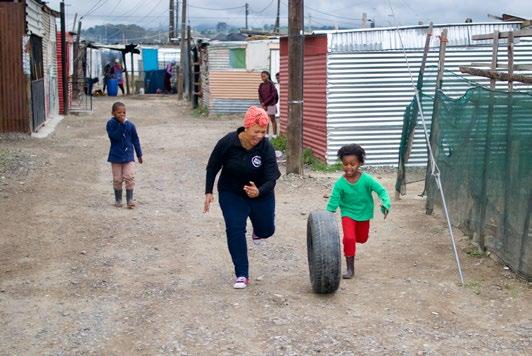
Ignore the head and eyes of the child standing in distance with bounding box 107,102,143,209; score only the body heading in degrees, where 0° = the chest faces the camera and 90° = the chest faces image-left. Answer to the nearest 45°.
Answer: approximately 0°

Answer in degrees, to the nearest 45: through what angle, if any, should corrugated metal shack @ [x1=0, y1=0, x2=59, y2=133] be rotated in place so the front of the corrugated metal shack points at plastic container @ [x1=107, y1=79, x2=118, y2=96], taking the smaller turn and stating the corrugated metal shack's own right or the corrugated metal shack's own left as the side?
approximately 90° to the corrugated metal shack's own left

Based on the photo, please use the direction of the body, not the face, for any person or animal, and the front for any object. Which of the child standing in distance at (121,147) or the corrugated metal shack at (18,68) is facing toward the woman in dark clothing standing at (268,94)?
the corrugated metal shack

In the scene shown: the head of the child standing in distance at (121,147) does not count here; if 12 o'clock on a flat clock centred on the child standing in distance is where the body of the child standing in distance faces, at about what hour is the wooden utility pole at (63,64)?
The wooden utility pole is roughly at 6 o'clock from the child standing in distance.

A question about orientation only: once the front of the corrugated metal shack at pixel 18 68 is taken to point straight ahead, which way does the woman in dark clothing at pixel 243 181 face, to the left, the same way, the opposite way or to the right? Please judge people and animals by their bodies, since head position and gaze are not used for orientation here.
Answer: to the right

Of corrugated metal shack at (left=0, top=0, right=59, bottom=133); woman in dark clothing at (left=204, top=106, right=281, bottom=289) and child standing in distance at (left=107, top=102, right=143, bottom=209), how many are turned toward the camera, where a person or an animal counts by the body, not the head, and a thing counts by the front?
2

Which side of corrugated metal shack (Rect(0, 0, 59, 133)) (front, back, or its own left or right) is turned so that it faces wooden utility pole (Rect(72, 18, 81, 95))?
left

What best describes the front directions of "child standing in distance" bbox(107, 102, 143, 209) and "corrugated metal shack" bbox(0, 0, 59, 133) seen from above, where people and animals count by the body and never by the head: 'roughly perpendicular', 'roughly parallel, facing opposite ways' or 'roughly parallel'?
roughly perpendicular

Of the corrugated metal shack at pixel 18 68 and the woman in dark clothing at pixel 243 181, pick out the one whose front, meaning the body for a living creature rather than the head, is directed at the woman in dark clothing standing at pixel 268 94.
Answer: the corrugated metal shack

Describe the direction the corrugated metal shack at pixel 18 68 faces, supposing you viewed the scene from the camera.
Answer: facing to the right of the viewer
